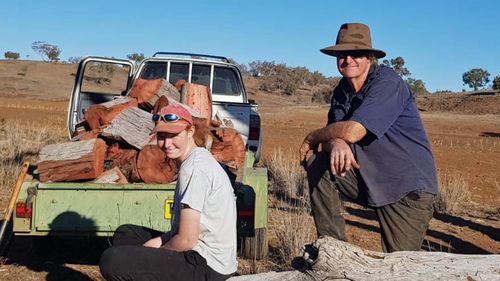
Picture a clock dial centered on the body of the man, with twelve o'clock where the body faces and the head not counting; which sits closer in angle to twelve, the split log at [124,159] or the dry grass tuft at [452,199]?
the split log

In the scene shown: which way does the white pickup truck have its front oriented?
away from the camera

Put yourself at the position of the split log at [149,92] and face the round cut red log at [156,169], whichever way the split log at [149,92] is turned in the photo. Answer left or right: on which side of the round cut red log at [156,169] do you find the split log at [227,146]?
left

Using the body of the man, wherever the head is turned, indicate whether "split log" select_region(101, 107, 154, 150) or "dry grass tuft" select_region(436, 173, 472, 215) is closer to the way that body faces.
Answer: the split log

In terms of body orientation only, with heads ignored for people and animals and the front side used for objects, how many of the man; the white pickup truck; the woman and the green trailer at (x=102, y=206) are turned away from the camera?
2

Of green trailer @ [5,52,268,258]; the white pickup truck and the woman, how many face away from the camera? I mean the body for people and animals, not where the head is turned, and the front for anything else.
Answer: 2

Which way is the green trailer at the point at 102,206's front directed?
away from the camera
